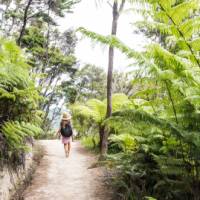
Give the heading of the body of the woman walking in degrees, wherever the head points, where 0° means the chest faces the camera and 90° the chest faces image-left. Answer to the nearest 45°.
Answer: approximately 180°
